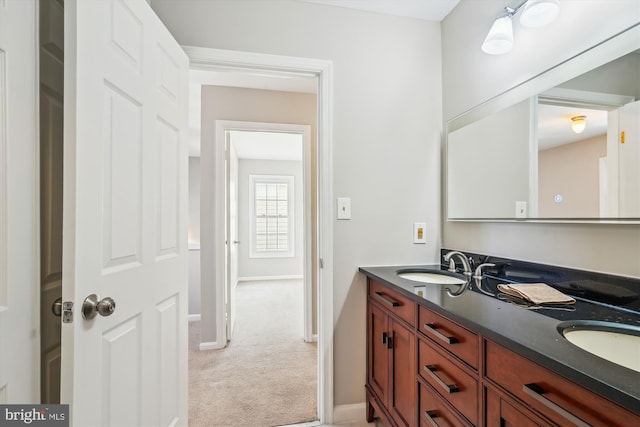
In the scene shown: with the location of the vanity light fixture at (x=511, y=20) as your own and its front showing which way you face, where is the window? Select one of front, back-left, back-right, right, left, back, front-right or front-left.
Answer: right

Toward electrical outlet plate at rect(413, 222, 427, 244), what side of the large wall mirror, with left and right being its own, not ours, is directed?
right

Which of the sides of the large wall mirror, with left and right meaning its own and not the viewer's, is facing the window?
right

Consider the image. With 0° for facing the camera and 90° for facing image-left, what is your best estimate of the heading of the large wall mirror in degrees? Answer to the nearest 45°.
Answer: approximately 45°

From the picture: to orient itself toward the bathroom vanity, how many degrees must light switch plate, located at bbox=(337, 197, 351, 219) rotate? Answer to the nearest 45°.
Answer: approximately 45° to its left

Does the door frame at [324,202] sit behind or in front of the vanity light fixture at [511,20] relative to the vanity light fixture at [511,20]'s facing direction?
in front

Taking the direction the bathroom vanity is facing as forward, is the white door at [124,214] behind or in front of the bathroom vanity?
in front

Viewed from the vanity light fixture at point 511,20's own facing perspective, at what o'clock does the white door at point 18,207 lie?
The white door is roughly at 12 o'clock from the vanity light fixture.

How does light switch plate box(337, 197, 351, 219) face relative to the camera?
toward the camera

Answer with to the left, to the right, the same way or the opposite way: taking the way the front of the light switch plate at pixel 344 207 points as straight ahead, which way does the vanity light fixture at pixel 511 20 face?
to the right
